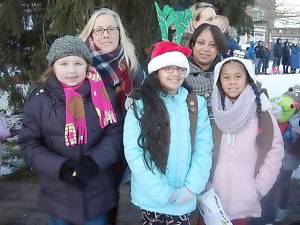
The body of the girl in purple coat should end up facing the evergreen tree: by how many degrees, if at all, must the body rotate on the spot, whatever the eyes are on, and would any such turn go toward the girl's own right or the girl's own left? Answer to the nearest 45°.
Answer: approximately 180°

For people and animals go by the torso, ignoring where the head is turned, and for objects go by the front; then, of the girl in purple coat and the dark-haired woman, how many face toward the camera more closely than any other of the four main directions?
2

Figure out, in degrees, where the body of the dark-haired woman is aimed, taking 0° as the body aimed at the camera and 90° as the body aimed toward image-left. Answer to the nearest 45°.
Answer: approximately 0°

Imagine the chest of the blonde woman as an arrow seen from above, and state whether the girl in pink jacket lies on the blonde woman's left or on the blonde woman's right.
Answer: on the blonde woman's left

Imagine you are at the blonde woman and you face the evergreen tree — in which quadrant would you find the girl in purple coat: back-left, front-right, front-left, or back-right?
back-left

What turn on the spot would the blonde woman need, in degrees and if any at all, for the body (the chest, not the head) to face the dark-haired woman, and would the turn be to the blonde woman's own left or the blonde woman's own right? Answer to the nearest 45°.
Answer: approximately 90° to the blonde woman's own left

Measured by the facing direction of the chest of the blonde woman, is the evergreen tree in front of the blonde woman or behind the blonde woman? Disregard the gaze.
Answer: behind

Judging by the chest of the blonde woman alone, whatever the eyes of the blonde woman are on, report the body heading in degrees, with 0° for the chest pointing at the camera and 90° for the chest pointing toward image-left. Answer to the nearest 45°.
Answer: approximately 0°
